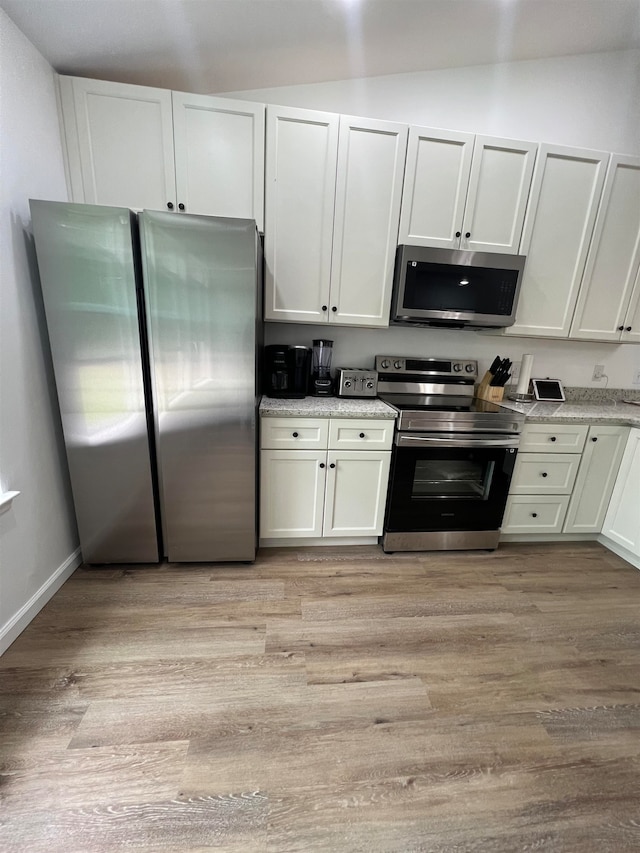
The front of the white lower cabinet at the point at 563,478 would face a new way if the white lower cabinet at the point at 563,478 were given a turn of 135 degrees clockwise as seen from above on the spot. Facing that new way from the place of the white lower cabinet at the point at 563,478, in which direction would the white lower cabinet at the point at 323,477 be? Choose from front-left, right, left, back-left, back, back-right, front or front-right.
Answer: left

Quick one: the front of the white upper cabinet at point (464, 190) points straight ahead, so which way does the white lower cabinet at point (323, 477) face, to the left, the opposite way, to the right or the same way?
the same way

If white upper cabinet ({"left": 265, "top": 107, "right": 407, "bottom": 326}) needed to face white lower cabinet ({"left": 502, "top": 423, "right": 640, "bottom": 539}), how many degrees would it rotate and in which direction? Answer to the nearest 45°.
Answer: approximately 90° to its left

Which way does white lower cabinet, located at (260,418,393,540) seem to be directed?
toward the camera

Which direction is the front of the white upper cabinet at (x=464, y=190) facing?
toward the camera

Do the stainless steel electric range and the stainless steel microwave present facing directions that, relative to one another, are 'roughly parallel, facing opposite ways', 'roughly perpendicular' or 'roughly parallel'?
roughly parallel

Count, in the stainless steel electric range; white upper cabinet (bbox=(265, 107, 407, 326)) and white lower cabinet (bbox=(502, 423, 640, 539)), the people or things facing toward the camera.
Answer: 3

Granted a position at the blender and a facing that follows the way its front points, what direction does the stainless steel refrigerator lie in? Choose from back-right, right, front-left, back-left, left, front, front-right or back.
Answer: front-right

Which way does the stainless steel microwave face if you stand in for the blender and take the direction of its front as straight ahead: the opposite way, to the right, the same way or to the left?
the same way

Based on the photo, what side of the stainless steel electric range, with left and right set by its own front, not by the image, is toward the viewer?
front

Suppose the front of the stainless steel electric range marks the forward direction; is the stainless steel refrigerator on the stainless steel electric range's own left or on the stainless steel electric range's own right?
on the stainless steel electric range's own right

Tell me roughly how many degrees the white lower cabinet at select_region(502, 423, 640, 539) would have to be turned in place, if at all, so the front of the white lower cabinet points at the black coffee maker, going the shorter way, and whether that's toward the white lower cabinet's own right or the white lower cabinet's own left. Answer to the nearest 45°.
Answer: approximately 45° to the white lower cabinet's own right
